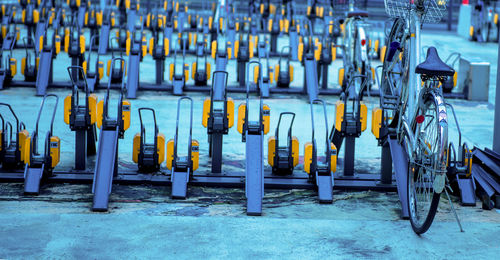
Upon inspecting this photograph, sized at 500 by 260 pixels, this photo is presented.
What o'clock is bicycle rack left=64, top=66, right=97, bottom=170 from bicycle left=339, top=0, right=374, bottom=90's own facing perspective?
The bicycle rack is roughly at 7 o'clock from the bicycle.

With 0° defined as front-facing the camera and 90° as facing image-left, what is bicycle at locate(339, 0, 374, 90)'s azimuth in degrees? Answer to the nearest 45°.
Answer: approximately 180°

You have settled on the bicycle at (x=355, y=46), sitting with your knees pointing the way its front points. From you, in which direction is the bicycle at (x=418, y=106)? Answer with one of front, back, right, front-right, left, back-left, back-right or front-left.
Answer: back

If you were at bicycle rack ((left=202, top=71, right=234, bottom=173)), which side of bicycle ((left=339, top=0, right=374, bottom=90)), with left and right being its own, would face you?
back

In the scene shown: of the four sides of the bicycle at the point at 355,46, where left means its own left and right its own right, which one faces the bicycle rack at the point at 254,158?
back

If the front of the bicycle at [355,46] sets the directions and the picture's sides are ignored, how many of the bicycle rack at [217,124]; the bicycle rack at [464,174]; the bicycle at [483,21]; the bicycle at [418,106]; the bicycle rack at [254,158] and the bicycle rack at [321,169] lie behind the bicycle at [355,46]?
5

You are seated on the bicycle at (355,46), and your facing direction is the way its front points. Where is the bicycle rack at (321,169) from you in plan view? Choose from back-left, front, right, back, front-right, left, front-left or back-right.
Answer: back

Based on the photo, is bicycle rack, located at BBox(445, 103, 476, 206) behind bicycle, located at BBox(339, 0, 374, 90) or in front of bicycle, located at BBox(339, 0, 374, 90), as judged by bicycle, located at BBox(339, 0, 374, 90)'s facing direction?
behind

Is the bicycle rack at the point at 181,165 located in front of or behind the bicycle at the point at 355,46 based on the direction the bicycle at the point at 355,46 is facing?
behind
